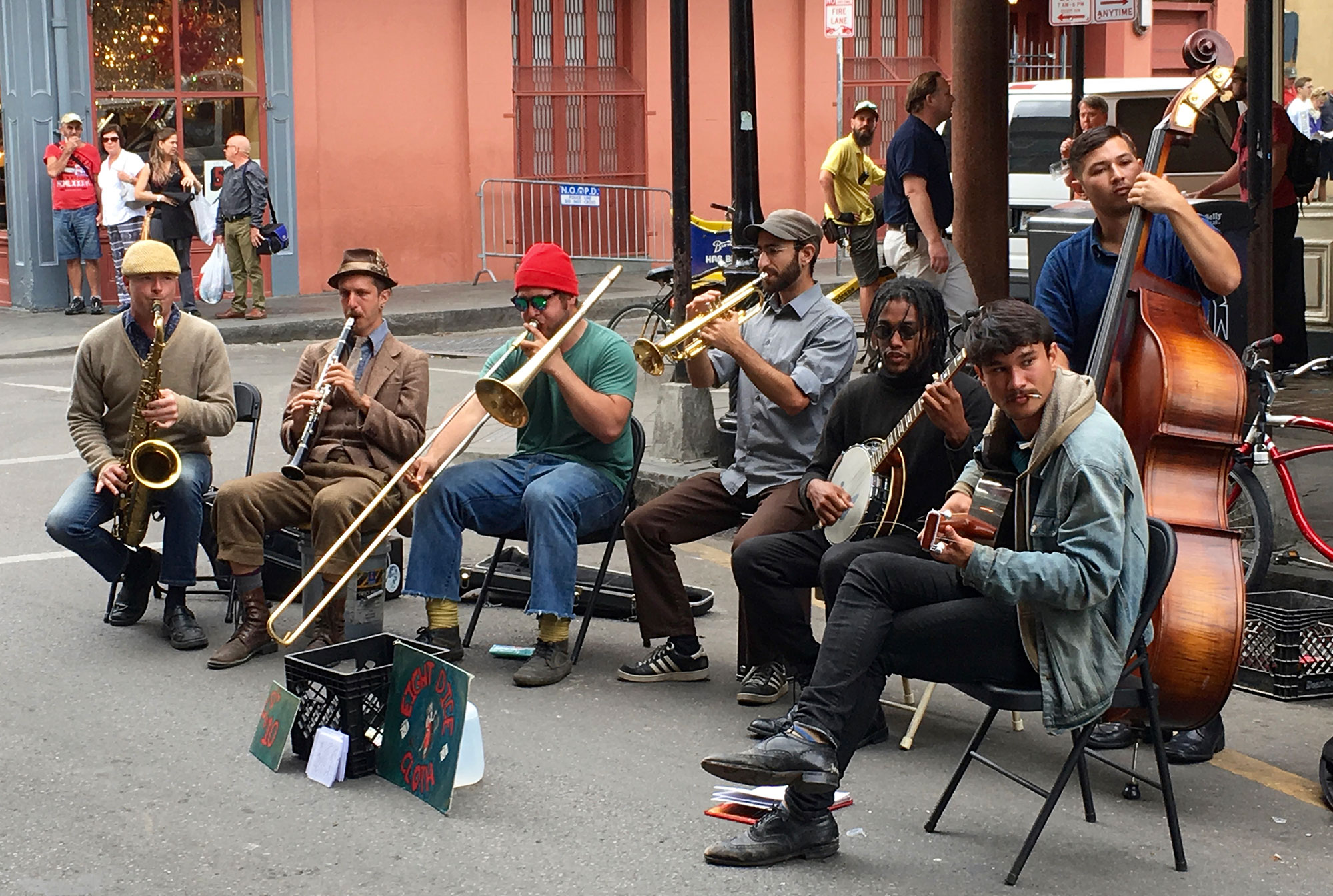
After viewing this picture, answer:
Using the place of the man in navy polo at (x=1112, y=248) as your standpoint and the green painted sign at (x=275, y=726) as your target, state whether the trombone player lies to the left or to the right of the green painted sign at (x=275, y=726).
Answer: right

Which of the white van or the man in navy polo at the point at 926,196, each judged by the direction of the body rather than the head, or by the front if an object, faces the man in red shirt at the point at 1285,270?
the man in navy polo

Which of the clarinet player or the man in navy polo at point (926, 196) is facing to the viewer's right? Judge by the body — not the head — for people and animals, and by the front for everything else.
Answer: the man in navy polo

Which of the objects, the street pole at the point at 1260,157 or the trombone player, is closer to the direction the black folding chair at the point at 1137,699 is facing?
the trombone player

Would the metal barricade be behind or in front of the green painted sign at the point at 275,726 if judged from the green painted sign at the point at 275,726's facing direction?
behind

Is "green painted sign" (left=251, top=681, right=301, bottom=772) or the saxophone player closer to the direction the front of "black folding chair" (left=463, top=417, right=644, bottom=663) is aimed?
the green painted sign

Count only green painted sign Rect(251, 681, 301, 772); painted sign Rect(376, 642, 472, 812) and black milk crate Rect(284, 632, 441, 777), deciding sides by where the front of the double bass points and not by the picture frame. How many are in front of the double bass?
3
